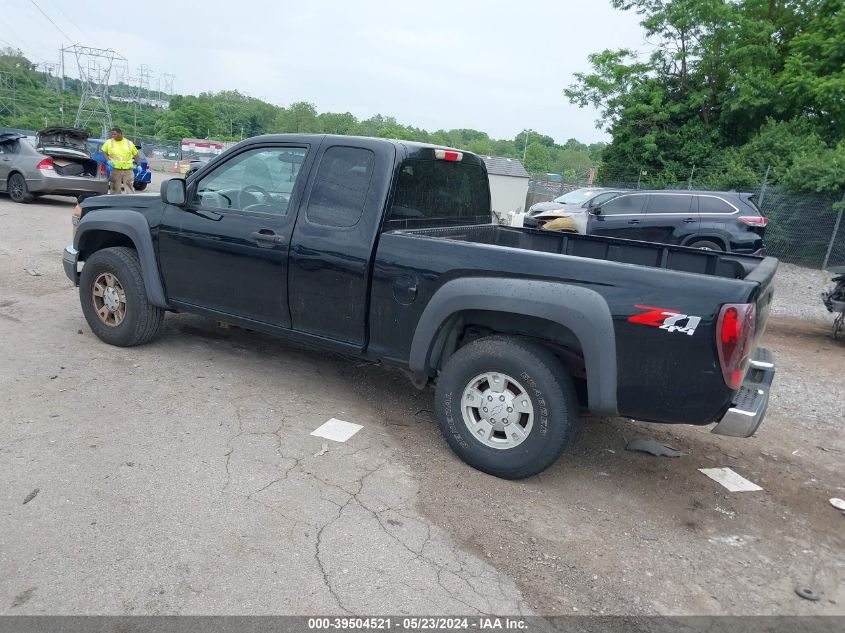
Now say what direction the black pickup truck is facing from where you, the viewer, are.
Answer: facing away from the viewer and to the left of the viewer

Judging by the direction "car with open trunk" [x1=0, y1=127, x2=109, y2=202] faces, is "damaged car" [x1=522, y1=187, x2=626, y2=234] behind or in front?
behind

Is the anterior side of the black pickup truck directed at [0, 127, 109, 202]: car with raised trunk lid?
yes

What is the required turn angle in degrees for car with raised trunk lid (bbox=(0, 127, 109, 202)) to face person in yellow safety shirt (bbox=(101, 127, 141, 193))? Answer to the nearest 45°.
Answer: approximately 180°

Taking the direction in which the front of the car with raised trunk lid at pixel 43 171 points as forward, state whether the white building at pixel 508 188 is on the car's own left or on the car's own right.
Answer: on the car's own right

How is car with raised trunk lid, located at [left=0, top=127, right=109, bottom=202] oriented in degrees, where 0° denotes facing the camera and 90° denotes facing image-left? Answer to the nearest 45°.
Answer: approximately 135°
